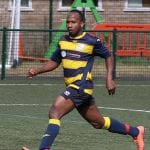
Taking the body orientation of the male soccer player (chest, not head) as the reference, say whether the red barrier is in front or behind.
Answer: behind

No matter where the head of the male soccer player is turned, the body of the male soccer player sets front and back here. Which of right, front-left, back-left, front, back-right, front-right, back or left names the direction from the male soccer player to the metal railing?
back-right
